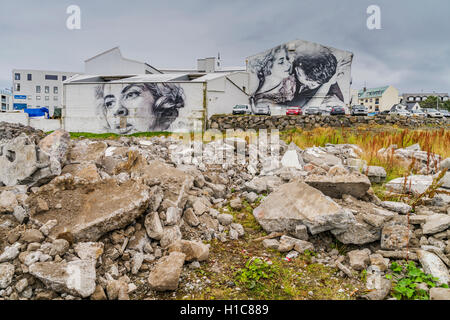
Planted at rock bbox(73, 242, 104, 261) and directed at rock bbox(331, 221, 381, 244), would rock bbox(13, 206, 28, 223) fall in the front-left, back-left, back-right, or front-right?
back-left

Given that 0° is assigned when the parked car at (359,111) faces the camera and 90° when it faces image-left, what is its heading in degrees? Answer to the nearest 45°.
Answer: approximately 0°

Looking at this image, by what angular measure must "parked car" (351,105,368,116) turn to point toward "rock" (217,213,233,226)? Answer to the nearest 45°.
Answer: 0° — it already faces it

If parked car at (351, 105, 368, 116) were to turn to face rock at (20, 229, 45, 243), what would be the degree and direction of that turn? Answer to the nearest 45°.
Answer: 0° — it already faces it

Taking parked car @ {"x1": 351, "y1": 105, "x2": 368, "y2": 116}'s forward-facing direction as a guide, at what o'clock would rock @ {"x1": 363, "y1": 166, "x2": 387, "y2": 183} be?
The rock is roughly at 12 o'clock from the parked car.

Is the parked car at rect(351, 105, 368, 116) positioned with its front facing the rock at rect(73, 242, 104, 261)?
yes

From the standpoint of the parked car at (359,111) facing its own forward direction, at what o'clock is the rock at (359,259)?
The rock is roughly at 12 o'clock from the parked car.

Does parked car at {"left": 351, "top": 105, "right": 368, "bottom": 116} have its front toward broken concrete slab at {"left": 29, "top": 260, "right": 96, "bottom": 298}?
yes

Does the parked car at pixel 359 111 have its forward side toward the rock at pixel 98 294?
yes

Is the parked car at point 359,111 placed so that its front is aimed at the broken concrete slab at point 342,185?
yes
